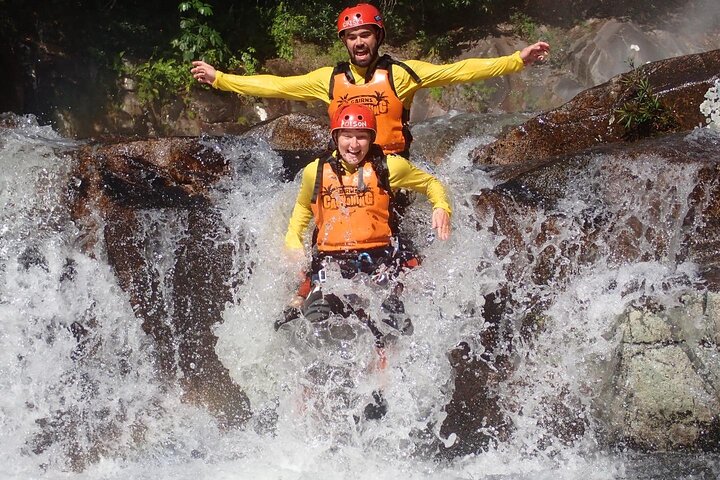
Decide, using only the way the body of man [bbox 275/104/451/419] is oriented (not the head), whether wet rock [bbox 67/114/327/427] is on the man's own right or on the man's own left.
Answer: on the man's own right

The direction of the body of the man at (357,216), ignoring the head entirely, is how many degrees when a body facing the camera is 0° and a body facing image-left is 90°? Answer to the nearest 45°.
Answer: approximately 0°

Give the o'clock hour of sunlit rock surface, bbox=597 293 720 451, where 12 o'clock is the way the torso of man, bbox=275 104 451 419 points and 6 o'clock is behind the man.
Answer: The sunlit rock surface is roughly at 9 o'clock from the man.

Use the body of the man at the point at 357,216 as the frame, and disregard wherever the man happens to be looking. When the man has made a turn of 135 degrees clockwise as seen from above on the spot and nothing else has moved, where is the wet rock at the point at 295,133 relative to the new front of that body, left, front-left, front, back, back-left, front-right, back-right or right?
front-right

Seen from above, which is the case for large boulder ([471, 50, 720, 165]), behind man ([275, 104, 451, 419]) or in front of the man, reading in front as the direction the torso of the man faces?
behind

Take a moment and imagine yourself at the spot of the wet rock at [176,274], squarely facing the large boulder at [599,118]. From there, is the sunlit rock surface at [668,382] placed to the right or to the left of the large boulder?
right
